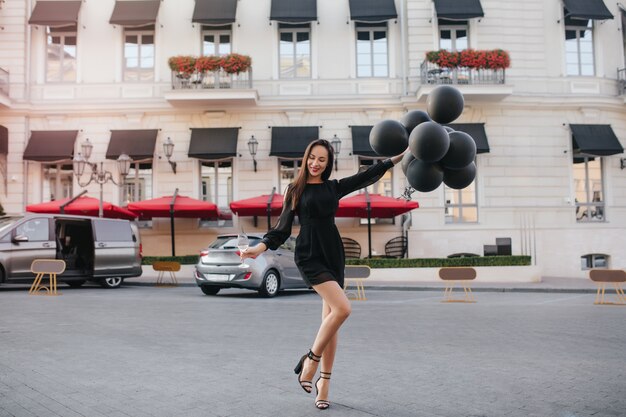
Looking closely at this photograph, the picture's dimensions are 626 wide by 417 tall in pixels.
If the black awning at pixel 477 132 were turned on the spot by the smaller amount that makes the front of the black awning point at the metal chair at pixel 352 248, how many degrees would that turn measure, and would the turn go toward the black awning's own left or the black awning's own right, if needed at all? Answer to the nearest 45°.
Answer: approximately 90° to the black awning's own right

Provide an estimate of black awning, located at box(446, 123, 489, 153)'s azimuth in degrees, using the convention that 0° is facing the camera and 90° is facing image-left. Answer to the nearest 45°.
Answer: approximately 0°

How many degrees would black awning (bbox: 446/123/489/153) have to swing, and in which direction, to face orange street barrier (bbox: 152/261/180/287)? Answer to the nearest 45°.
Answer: approximately 45° to its right

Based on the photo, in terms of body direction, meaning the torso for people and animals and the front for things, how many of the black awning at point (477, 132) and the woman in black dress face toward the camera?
2

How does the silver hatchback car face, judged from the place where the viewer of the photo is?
facing away from the viewer and to the right of the viewer

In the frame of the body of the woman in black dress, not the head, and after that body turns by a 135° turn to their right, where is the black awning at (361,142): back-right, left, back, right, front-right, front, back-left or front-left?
front-right

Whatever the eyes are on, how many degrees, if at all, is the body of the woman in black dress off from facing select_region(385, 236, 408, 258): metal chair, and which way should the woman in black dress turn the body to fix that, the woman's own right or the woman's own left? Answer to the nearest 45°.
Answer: approximately 180°

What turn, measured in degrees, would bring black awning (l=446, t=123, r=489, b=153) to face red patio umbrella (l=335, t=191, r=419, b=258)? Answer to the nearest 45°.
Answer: approximately 45° to its right

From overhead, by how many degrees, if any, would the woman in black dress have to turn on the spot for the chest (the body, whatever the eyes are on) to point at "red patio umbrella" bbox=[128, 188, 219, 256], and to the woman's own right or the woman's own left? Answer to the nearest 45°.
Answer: approximately 180°

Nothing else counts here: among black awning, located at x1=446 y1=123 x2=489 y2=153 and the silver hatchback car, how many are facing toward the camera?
1
